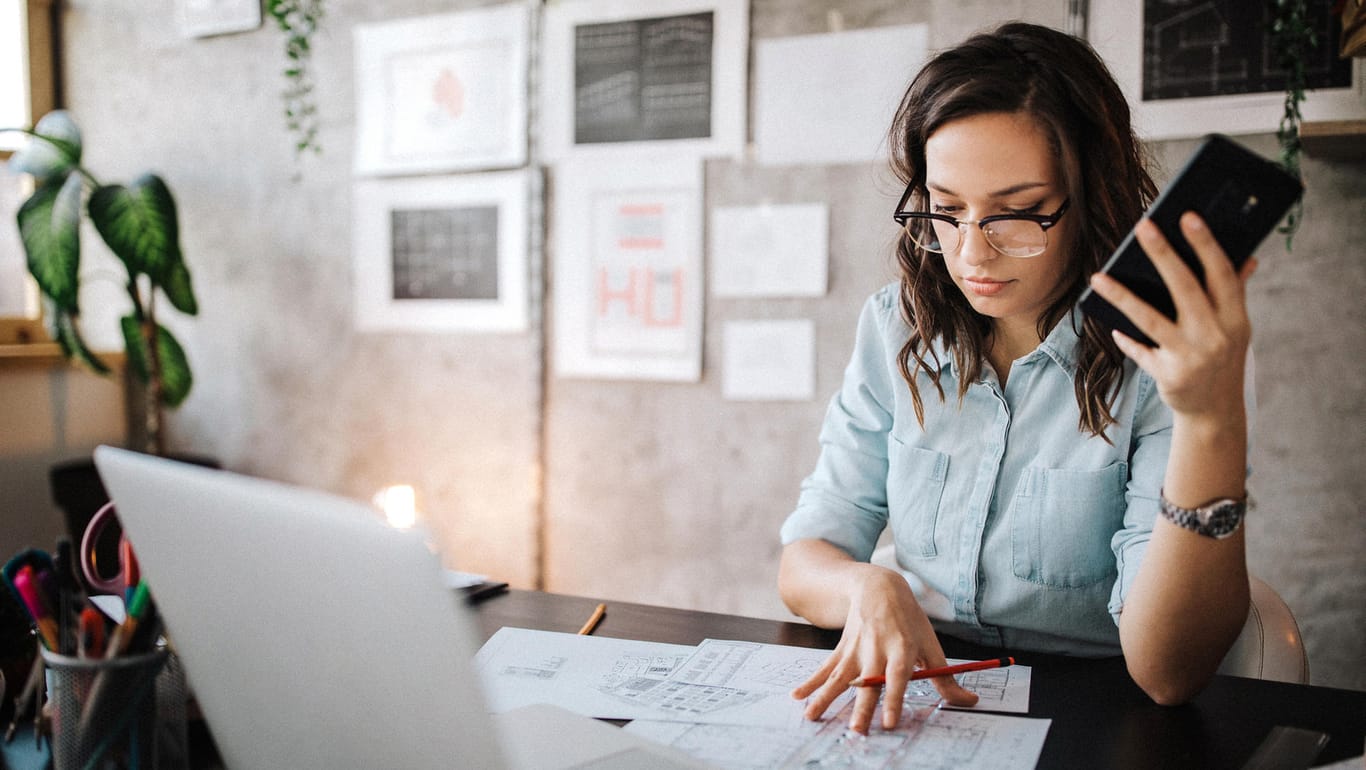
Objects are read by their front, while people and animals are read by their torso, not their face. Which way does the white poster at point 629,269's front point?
toward the camera

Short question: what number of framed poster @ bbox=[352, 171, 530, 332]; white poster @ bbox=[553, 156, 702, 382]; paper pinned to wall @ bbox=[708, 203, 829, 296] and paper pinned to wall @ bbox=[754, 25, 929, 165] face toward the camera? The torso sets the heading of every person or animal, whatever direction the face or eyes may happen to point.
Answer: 4

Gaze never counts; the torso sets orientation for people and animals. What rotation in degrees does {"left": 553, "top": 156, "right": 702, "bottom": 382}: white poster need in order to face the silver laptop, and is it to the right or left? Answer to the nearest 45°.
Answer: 0° — it already faces it

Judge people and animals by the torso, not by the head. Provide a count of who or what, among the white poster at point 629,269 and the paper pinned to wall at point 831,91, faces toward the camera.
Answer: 2

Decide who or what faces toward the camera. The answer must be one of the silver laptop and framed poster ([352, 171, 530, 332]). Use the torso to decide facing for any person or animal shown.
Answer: the framed poster

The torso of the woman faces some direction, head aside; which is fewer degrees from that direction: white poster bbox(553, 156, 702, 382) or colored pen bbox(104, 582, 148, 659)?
the colored pen

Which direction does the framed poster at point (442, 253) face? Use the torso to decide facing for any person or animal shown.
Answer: toward the camera

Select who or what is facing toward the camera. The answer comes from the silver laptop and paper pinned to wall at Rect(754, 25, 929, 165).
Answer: the paper pinned to wall

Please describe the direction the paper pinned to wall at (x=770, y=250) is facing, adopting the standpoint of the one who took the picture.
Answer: facing the viewer

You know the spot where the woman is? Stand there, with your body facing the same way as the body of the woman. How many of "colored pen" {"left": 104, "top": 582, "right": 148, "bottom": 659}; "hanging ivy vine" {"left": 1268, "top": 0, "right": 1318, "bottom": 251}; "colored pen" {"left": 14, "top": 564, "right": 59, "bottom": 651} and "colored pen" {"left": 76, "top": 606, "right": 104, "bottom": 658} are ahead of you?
3

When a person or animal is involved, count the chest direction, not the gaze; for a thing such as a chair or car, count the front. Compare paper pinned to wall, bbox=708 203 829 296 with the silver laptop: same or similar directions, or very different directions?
very different directions

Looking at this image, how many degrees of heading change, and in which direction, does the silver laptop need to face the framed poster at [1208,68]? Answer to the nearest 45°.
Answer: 0° — it already faces it

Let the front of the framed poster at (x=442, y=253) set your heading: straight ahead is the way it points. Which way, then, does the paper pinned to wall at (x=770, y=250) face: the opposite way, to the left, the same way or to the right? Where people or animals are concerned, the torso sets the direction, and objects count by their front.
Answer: the same way

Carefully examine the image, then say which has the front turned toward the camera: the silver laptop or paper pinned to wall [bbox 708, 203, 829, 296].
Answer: the paper pinned to wall

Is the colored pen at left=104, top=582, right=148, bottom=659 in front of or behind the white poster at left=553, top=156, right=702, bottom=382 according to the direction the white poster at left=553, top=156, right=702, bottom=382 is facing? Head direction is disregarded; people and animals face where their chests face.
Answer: in front

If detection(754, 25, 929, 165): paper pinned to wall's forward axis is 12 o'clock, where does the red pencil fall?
The red pencil is roughly at 12 o'clock from the paper pinned to wall.

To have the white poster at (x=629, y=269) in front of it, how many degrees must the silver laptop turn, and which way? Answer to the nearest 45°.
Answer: approximately 45° to its left
